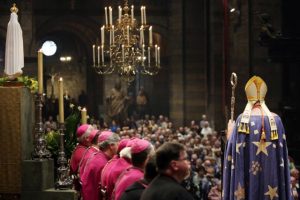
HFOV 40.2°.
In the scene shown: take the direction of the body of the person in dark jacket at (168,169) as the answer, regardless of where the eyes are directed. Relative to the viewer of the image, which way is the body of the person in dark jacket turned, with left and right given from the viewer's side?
facing away from the viewer and to the right of the viewer

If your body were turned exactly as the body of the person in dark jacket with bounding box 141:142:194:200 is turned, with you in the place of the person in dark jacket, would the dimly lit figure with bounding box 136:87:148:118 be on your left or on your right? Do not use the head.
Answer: on your left
